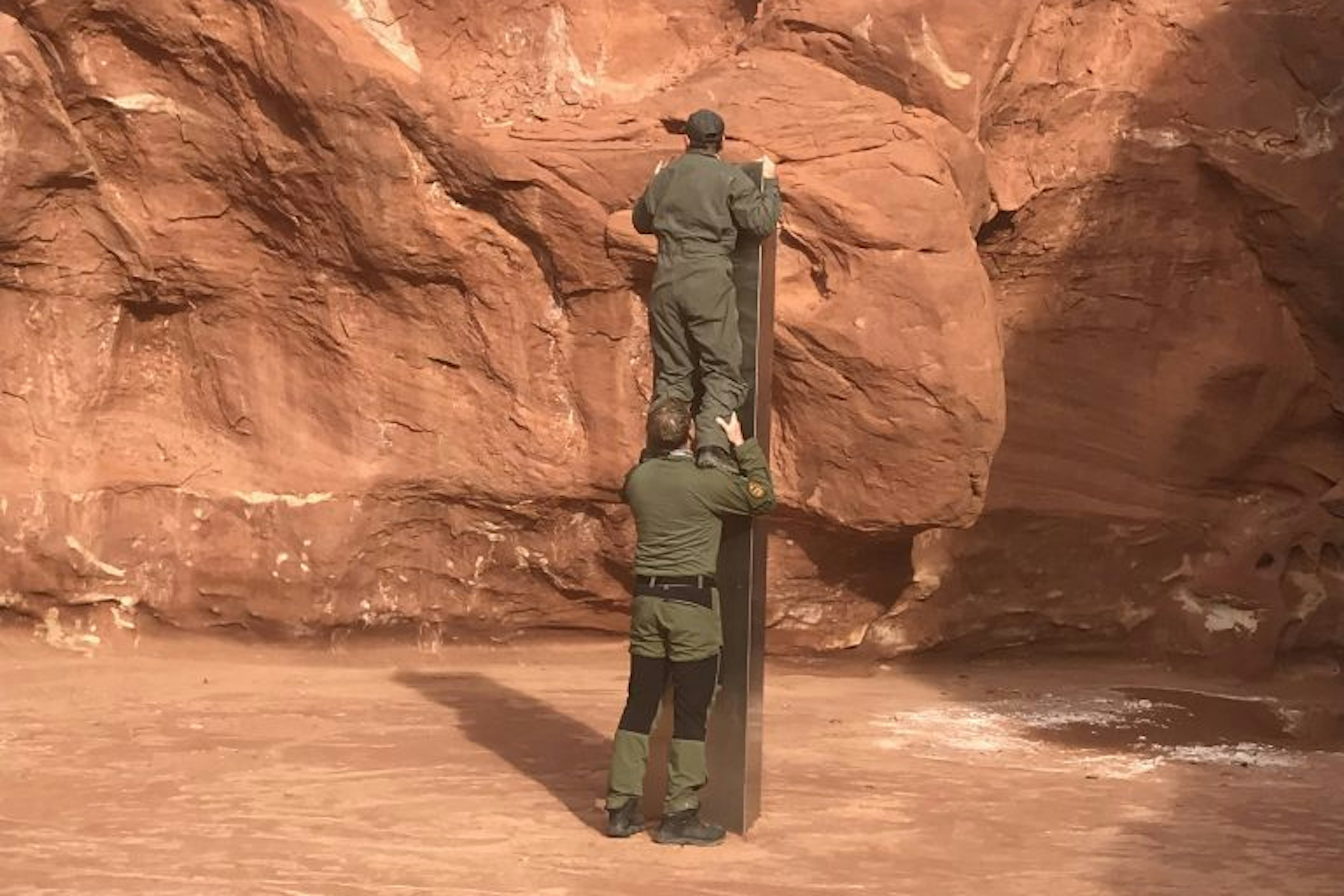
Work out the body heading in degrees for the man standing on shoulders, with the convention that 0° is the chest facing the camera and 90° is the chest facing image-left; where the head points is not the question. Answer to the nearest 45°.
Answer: approximately 180°

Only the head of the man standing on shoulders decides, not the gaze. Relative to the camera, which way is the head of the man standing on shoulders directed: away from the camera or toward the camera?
away from the camera
